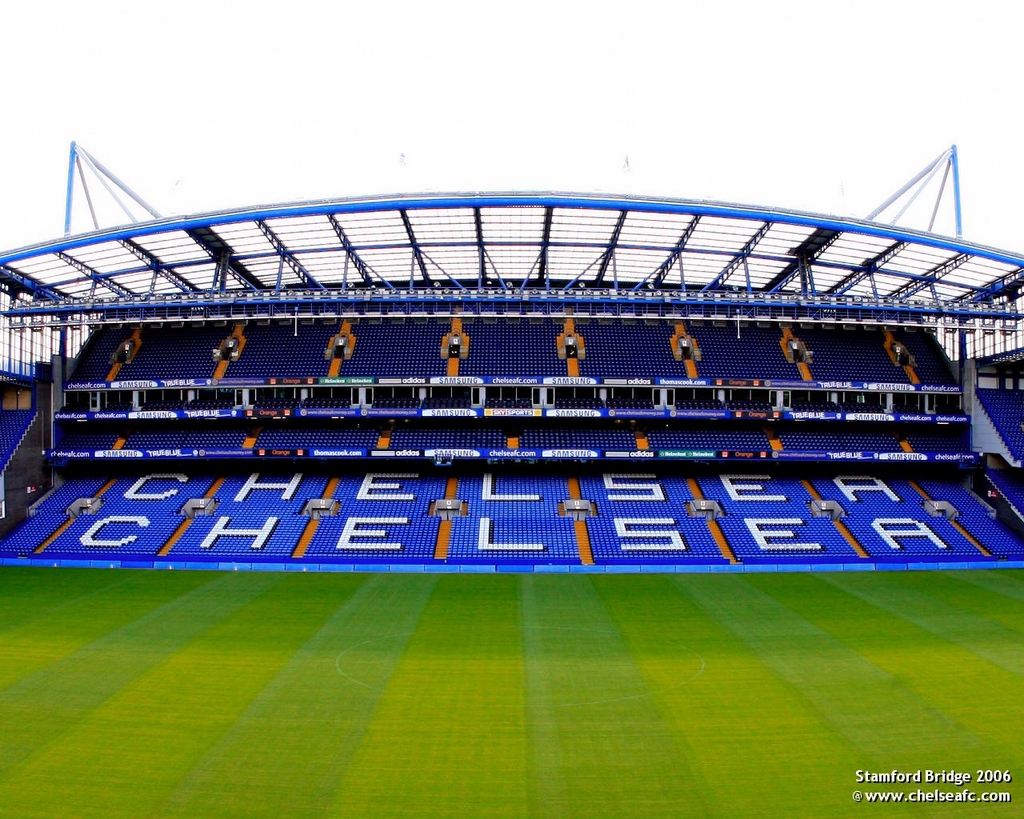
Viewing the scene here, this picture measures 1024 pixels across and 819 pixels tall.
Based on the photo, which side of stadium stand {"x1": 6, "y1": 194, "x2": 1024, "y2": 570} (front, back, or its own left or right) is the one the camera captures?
front
